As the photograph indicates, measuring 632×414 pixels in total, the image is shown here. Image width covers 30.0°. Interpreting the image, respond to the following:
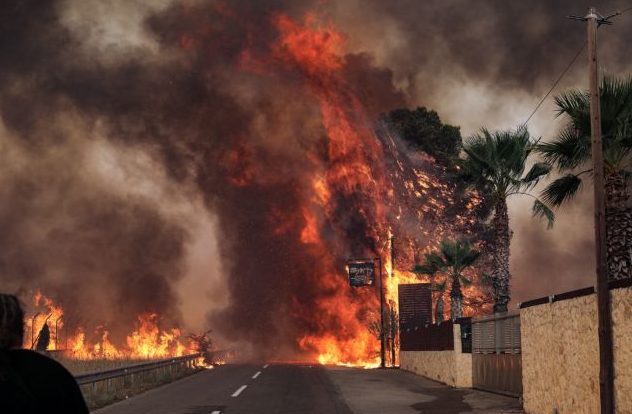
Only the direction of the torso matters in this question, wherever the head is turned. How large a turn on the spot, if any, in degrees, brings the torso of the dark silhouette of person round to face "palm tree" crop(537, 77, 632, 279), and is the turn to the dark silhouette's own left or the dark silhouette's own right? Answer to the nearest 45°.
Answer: approximately 45° to the dark silhouette's own right

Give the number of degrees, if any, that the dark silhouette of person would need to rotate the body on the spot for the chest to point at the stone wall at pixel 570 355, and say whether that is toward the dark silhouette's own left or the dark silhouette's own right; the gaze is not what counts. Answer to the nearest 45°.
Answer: approximately 45° to the dark silhouette's own right

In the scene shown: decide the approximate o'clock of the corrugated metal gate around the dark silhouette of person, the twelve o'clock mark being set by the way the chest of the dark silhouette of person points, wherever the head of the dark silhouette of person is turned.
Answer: The corrugated metal gate is roughly at 1 o'clock from the dark silhouette of person.

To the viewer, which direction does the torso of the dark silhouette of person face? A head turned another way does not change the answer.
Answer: away from the camera

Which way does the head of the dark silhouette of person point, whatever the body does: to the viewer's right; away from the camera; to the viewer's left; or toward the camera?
away from the camera

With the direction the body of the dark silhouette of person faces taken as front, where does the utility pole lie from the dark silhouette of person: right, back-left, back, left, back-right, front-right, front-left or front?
front-right
